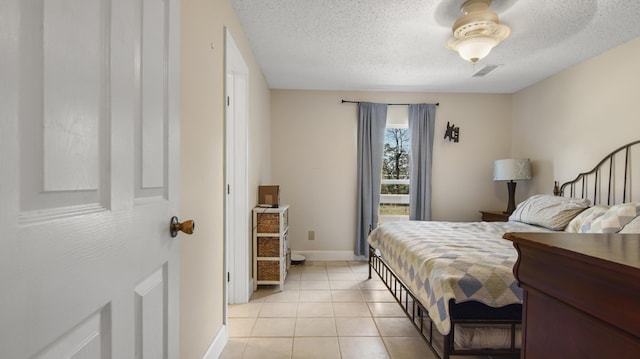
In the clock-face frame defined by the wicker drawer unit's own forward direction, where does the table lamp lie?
The table lamp is roughly at 12 o'clock from the wicker drawer unit.

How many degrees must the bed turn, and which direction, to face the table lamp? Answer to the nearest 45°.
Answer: approximately 135° to its right

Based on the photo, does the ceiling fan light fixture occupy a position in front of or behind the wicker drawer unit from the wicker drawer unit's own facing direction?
in front

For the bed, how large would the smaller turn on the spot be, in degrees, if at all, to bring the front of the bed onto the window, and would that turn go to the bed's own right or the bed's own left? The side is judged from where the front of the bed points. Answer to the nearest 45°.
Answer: approximately 90° to the bed's own right

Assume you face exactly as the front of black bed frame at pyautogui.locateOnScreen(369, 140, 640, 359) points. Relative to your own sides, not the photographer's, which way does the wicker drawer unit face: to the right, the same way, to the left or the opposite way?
the opposite way

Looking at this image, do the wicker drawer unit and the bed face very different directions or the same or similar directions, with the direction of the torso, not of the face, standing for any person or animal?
very different directions

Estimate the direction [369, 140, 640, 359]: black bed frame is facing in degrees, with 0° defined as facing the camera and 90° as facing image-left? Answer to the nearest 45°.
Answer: approximately 45°

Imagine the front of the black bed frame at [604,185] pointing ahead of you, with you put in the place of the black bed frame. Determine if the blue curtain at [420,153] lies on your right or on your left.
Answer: on your right

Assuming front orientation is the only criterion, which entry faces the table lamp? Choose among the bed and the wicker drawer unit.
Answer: the wicker drawer unit

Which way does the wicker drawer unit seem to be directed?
to the viewer's right

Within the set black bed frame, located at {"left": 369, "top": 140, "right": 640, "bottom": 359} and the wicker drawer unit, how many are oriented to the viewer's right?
1

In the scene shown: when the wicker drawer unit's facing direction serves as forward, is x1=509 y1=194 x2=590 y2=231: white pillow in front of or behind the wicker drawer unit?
in front

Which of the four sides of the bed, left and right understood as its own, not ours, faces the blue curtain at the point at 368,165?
right

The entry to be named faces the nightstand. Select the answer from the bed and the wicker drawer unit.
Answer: the wicker drawer unit
